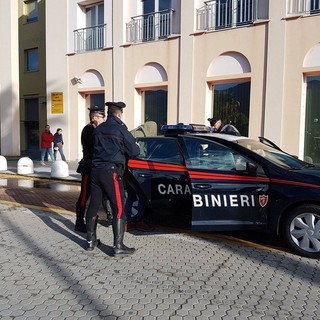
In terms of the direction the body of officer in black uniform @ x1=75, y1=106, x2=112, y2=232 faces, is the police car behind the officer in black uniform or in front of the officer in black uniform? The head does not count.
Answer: in front

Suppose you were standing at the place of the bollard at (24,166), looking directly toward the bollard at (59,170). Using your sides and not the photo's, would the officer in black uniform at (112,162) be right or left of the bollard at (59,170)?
right

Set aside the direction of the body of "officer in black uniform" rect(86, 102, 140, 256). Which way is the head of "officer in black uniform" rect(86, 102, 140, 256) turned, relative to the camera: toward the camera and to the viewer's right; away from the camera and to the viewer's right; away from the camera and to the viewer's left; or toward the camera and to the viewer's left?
away from the camera and to the viewer's right

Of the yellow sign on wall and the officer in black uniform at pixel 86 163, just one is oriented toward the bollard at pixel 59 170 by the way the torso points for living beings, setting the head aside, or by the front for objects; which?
the yellow sign on wall

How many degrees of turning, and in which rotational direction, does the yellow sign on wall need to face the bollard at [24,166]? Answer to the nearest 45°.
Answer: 0° — it already faces it

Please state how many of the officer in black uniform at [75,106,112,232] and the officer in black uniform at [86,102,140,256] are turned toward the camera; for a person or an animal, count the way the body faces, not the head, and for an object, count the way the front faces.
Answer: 0

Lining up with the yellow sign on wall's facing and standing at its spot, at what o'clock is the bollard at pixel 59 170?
The bollard is roughly at 12 o'clock from the yellow sign on wall.

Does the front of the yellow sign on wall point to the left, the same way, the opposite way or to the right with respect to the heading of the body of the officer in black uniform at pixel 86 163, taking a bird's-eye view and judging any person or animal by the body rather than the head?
to the right

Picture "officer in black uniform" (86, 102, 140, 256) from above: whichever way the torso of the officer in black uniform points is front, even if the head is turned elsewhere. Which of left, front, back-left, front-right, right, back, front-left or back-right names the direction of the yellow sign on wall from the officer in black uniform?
front-left

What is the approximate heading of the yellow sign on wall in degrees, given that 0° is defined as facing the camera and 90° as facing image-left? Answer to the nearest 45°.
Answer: approximately 0°

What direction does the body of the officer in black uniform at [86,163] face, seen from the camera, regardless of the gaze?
to the viewer's right
